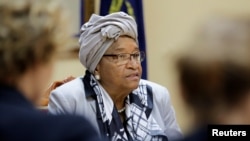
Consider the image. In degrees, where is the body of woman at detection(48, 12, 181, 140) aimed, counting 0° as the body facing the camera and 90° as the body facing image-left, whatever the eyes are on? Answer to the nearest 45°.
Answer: approximately 315°
